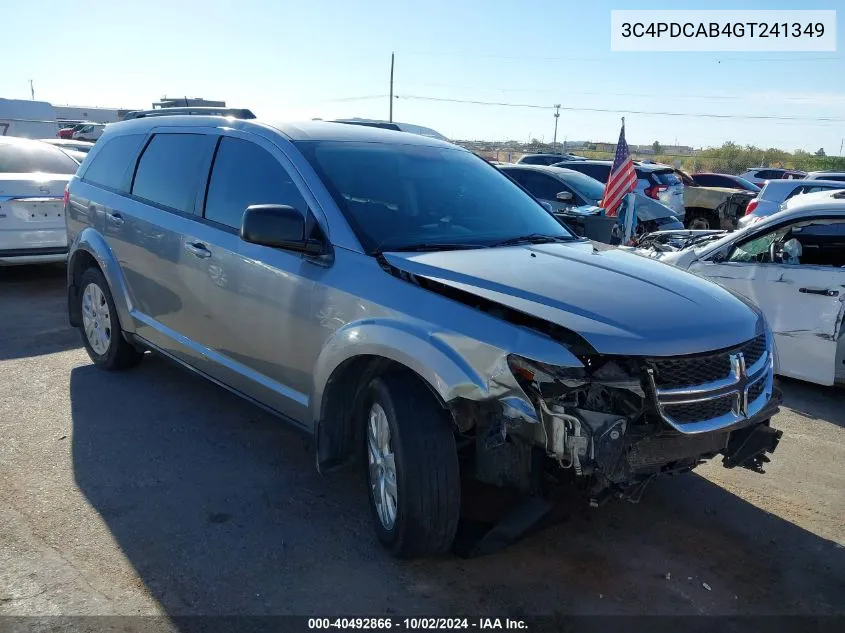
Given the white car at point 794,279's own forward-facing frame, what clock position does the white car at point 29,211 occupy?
the white car at point 29,211 is roughly at 12 o'clock from the white car at point 794,279.

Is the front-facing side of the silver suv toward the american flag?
no

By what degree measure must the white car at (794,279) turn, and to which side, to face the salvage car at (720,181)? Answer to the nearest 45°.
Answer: approximately 90° to its right

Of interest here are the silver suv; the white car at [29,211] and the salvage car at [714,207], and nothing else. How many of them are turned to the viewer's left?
0

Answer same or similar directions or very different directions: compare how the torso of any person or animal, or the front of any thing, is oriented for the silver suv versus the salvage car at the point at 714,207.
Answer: same or similar directions

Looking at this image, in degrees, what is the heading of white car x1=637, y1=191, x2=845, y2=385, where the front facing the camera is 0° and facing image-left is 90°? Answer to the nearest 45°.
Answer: approximately 90°

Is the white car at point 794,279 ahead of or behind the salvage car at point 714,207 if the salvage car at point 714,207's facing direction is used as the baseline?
ahead

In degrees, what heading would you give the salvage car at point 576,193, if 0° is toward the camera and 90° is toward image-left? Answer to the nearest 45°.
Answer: approximately 315°

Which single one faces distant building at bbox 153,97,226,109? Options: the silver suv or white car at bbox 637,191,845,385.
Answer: the white car

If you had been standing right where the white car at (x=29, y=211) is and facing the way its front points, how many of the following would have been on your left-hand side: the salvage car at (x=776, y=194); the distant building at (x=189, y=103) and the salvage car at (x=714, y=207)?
0

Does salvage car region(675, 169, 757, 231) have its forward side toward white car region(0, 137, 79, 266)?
no

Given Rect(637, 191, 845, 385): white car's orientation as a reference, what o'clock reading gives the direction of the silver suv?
The silver suv is roughly at 10 o'clock from the white car.

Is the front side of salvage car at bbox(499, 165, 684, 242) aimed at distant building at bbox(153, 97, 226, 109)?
no

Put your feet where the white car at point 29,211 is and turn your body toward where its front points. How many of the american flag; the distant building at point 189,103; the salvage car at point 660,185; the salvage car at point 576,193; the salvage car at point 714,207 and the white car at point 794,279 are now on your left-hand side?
0

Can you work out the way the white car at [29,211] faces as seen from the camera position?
facing away from the viewer

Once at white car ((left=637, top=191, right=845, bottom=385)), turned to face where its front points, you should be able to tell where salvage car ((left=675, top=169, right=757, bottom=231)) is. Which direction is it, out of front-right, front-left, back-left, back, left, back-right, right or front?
right

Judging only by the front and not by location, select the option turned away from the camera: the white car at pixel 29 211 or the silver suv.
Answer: the white car

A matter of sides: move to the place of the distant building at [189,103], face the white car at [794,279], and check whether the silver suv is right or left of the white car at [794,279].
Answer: right

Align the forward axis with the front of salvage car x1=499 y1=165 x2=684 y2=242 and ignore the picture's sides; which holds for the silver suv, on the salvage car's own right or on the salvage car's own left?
on the salvage car's own right
